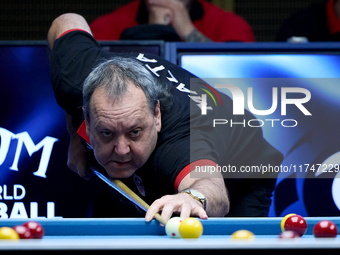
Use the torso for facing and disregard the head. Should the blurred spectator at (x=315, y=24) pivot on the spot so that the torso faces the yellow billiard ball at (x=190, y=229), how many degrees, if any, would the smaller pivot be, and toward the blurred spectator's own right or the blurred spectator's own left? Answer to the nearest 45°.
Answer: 0° — they already face it

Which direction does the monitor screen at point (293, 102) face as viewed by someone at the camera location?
facing the viewer

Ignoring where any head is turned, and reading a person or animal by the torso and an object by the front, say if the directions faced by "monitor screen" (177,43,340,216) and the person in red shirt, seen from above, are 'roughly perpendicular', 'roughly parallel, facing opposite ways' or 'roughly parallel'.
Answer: roughly parallel

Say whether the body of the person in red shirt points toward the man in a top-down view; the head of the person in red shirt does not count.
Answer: yes

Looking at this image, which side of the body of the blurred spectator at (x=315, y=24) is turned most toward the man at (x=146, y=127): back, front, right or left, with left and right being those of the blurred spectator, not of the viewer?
front

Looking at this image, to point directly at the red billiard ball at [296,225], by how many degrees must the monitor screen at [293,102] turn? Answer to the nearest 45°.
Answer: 0° — it already faces it

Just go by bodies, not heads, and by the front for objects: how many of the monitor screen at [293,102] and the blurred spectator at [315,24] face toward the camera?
2

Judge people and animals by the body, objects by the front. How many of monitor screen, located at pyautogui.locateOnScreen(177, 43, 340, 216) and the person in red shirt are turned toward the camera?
2

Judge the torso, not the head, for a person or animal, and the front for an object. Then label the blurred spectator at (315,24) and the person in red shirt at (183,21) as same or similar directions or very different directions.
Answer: same or similar directions

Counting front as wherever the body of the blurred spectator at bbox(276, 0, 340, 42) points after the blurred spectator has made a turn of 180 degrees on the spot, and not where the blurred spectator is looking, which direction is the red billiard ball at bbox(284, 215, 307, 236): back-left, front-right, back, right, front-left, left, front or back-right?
back

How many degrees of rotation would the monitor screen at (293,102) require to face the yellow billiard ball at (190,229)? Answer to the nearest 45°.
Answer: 0° — it already faces it

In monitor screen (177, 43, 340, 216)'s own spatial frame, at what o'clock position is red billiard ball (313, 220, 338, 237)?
The red billiard ball is roughly at 12 o'clock from the monitor screen.

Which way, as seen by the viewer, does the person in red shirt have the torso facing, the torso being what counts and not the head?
toward the camera

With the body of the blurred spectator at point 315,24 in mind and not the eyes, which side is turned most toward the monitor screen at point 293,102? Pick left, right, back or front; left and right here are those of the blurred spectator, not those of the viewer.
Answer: front
